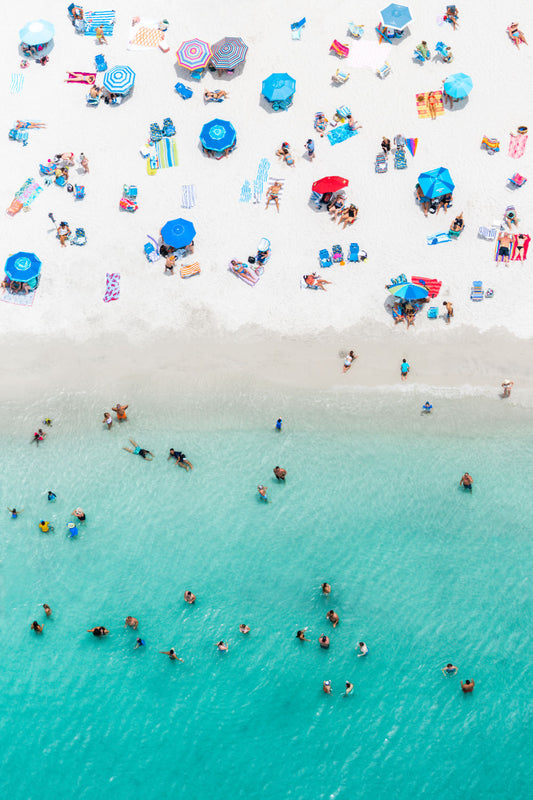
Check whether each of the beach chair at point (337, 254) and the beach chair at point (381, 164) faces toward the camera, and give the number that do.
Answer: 2

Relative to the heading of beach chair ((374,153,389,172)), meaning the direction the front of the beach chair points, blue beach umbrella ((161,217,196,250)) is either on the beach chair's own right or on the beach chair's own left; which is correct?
on the beach chair's own right

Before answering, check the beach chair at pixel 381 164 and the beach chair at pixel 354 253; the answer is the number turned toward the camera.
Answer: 2

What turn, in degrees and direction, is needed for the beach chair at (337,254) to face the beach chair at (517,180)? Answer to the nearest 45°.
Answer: approximately 90° to its left

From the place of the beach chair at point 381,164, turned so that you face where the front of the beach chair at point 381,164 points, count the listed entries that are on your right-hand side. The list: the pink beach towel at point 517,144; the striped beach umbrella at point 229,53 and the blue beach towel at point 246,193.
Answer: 2

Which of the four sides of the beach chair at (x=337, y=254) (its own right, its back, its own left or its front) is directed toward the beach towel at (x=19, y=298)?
right

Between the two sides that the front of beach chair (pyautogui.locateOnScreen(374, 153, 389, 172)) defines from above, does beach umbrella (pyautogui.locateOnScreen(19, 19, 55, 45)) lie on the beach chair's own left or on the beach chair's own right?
on the beach chair's own right

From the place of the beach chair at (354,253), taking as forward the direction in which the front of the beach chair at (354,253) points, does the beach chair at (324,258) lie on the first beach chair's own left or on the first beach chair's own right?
on the first beach chair's own right

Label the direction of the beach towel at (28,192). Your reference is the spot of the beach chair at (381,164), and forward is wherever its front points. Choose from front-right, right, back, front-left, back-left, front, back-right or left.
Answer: right

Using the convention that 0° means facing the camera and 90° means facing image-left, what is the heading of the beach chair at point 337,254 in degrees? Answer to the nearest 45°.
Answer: approximately 0°

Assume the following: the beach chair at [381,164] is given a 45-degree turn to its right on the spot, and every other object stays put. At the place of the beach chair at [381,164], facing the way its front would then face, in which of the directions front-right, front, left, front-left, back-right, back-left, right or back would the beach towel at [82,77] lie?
front-right
